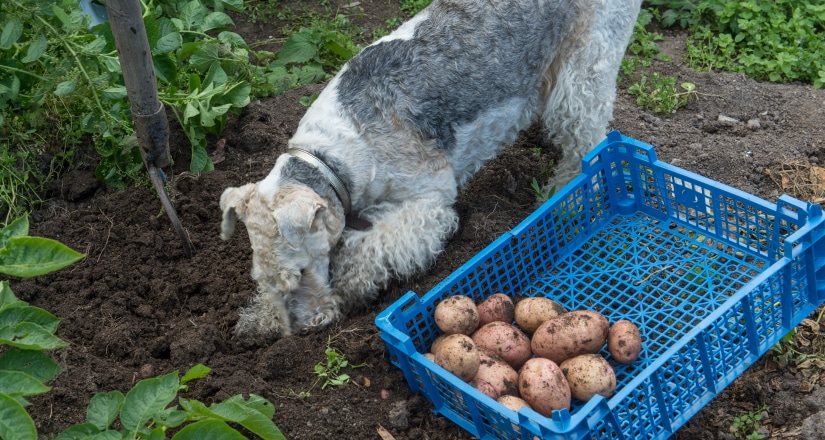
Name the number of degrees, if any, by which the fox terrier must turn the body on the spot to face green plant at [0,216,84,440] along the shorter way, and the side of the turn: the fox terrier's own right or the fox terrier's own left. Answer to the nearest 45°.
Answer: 0° — it already faces it

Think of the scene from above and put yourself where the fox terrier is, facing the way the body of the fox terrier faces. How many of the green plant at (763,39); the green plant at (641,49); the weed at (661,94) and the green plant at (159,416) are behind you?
3

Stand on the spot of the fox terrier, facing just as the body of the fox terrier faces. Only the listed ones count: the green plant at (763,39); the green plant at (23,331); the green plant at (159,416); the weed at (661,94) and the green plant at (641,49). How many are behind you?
3

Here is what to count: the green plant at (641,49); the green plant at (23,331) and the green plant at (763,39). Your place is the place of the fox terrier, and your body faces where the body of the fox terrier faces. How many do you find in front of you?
1

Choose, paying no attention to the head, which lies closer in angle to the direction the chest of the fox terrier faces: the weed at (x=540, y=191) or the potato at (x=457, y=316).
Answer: the potato

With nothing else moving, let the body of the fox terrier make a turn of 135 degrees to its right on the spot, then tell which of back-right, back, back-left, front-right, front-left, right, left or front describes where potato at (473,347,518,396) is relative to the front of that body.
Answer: back

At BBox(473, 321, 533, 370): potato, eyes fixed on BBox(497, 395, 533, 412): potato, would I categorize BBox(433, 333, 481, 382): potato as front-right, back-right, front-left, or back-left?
front-right

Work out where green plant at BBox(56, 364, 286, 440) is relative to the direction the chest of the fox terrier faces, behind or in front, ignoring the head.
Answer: in front

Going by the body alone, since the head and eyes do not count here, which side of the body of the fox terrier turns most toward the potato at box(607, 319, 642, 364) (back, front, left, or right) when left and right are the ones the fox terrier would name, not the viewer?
left

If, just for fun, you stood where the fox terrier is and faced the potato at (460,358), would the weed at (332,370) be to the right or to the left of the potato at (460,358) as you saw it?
right

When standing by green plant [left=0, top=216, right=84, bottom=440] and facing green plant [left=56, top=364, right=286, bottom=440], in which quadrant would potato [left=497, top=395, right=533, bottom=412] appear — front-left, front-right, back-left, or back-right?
front-left

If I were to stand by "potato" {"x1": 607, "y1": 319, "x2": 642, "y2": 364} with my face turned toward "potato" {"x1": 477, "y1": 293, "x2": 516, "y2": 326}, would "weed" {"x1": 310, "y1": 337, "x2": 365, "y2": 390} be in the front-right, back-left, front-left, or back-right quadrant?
front-left

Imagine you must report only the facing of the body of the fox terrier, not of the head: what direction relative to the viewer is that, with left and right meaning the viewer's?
facing the viewer and to the left of the viewer

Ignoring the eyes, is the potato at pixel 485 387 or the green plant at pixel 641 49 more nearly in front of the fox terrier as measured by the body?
the potato

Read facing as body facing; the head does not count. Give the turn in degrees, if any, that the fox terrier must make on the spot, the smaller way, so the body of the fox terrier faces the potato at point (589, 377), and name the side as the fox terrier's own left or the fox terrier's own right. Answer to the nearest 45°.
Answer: approximately 45° to the fox terrier's own left

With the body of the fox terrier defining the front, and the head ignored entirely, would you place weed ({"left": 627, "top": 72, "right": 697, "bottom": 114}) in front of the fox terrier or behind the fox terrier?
behind

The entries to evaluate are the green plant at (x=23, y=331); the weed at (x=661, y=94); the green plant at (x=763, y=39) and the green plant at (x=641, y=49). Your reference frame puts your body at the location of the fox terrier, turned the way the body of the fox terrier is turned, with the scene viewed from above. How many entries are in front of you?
1

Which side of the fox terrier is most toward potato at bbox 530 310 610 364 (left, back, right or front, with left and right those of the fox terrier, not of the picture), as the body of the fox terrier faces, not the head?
left

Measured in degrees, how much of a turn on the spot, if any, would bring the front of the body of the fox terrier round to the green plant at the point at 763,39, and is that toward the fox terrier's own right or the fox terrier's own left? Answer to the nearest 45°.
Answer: approximately 180°

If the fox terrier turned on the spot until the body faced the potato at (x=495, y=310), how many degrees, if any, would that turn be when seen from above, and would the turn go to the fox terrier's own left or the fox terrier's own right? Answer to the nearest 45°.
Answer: approximately 45° to the fox terrier's own left
